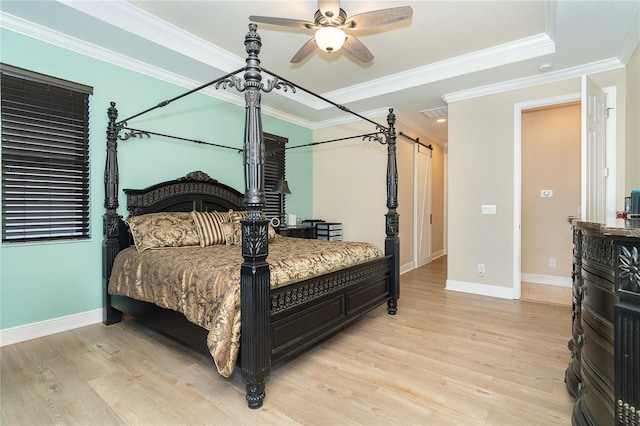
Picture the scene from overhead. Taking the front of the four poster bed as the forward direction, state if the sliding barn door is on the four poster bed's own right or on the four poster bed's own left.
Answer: on the four poster bed's own left

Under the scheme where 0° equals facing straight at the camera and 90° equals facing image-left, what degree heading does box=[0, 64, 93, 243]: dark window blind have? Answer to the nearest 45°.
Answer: approximately 315°

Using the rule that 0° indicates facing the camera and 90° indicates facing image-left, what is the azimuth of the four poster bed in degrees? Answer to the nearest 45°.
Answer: approximately 315°

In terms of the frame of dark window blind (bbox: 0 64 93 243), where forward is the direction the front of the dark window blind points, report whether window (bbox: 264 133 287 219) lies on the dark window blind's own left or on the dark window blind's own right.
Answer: on the dark window blind's own left

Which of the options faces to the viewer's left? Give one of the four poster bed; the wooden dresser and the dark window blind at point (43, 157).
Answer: the wooden dresser

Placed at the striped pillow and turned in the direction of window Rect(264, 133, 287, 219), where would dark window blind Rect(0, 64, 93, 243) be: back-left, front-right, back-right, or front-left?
back-left

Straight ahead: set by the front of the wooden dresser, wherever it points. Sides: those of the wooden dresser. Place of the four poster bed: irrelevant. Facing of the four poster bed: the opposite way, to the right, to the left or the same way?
the opposite way

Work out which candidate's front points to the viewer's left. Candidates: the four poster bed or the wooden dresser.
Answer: the wooden dresser

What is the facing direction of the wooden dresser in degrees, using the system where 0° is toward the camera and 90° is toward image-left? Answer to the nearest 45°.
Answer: approximately 90°

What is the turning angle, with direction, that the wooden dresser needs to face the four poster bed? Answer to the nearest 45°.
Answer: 0° — it already faces it
